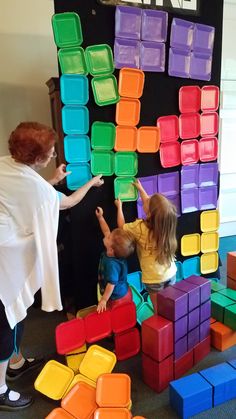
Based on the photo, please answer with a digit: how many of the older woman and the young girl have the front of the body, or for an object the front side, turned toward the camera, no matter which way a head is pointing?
0

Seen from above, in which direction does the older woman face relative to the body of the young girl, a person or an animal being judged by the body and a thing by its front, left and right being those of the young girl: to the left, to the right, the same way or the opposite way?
to the right

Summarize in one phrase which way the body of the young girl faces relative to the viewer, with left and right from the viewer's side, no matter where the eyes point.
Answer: facing away from the viewer and to the left of the viewer

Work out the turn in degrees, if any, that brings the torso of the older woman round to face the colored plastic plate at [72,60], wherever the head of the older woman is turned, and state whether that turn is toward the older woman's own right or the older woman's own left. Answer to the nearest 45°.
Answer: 0° — they already face it

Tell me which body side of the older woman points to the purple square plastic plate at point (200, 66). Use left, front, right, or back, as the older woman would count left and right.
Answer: front

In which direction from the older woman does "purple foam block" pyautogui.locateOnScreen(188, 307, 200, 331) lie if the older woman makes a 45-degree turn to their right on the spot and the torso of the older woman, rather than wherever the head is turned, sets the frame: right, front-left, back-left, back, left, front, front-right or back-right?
front

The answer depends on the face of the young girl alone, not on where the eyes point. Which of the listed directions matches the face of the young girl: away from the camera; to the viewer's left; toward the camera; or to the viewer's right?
away from the camera

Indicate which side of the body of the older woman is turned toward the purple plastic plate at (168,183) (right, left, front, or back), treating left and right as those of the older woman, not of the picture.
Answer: front

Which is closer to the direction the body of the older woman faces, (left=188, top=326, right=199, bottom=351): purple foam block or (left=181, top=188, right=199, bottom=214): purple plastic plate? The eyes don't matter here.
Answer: the purple plastic plate

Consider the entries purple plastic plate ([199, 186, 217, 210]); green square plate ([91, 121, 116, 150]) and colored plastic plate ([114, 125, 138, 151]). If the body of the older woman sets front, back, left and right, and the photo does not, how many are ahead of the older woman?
3

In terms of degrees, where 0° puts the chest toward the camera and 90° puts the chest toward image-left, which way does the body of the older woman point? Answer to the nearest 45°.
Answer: approximately 225°

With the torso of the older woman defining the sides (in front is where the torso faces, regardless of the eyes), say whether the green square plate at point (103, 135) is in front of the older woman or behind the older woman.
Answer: in front

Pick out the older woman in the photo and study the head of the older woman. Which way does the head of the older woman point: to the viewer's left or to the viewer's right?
to the viewer's right
